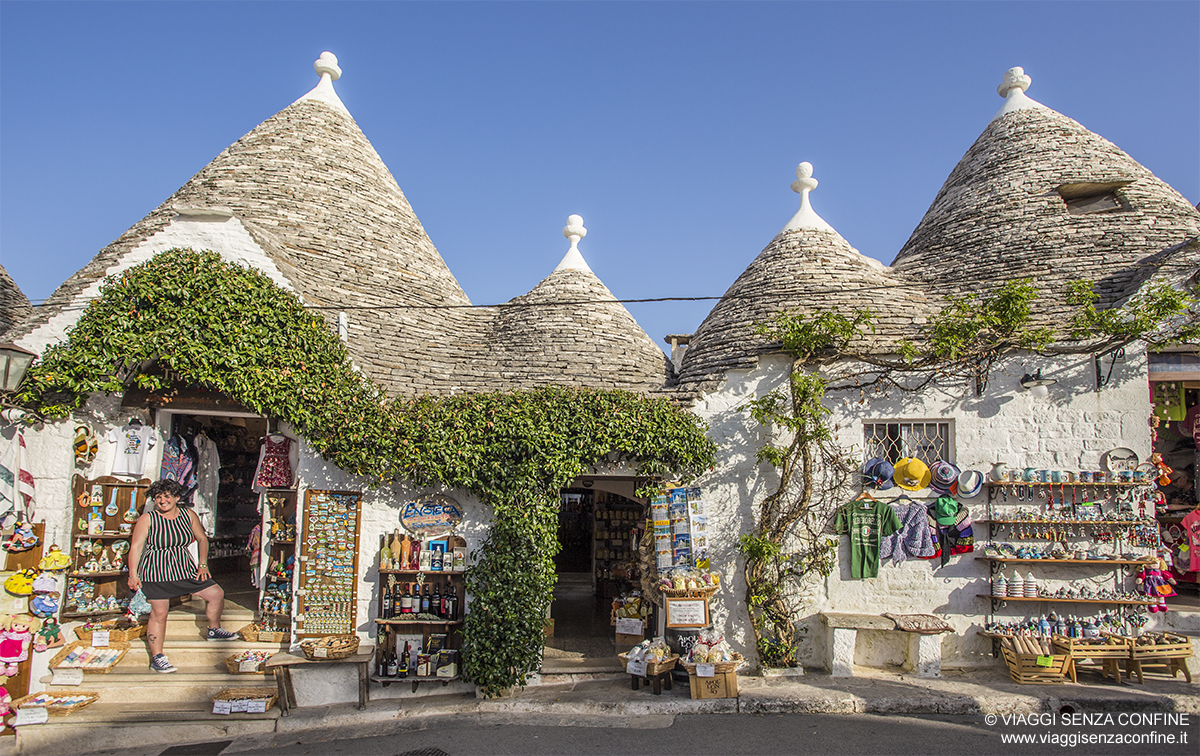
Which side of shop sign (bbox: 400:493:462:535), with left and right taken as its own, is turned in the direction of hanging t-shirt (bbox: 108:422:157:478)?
right

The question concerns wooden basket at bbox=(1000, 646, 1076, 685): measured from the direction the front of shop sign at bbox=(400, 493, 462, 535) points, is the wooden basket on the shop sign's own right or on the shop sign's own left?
on the shop sign's own left

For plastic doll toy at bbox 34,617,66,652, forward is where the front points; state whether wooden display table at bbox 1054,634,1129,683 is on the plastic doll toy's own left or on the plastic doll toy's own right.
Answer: on the plastic doll toy's own left

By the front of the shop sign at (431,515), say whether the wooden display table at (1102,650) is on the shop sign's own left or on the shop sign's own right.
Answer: on the shop sign's own left

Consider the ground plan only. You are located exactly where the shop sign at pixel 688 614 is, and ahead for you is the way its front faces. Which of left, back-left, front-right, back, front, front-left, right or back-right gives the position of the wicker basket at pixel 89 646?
right

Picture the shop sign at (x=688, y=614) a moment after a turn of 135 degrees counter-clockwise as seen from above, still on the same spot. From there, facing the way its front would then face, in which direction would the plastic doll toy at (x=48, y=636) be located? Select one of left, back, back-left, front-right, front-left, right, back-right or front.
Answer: back-left

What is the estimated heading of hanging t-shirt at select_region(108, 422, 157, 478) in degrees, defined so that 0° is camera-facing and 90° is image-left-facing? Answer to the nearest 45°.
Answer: approximately 0°
